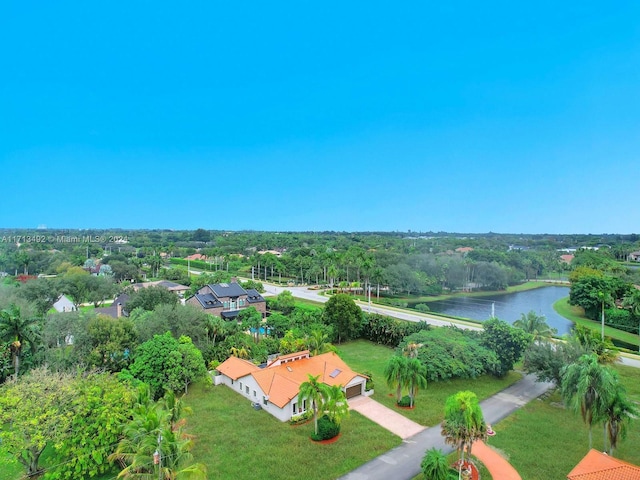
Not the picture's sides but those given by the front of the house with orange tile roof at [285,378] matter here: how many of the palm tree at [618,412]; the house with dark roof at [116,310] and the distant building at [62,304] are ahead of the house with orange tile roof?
1

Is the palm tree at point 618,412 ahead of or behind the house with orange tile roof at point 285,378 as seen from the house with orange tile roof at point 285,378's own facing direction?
ahead

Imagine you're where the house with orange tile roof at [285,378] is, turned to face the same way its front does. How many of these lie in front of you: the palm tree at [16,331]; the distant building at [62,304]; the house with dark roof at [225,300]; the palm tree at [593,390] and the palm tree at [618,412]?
2

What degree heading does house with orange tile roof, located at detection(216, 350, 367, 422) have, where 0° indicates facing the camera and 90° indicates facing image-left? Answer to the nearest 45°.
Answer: approximately 315°

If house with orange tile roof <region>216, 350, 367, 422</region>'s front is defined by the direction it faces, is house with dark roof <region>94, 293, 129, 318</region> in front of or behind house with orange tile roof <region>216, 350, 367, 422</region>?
behind

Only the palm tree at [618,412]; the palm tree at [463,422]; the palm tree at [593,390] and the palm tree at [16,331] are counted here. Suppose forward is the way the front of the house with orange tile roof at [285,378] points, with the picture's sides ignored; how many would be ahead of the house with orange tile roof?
3

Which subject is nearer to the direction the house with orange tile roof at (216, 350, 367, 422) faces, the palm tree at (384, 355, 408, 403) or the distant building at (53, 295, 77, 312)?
the palm tree

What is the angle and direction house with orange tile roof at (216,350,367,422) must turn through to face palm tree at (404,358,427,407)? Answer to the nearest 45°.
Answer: approximately 45° to its left

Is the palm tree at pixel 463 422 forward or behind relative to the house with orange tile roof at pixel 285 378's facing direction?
forward
